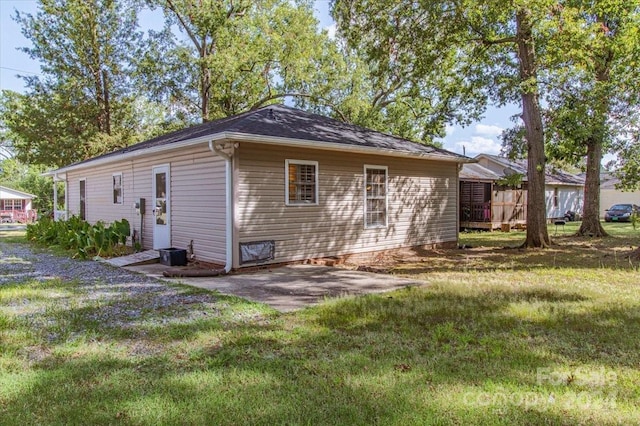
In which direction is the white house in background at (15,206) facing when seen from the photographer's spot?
facing the viewer

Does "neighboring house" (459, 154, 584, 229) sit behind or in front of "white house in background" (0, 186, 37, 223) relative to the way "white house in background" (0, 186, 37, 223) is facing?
in front

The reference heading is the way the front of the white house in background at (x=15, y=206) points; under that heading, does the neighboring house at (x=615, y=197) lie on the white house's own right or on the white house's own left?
on the white house's own left

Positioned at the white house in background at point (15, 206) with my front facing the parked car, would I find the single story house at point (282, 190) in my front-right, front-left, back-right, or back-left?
front-right

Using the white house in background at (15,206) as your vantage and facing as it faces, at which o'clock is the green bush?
The green bush is roughly at 12 o'clock from the white house in background.

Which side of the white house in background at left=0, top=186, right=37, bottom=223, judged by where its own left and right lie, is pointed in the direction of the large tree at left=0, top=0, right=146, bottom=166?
front

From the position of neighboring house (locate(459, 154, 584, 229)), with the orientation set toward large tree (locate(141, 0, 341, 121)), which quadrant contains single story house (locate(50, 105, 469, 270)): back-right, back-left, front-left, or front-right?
front-left

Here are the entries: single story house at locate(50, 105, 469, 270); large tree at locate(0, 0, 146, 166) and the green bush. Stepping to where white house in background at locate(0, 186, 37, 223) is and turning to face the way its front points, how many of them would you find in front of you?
3

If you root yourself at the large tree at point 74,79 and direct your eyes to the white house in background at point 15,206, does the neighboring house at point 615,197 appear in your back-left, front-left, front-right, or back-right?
back-right

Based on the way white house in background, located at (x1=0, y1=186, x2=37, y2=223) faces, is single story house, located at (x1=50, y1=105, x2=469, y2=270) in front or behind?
in front

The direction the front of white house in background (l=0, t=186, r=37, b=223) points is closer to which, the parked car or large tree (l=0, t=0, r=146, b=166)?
the large tree

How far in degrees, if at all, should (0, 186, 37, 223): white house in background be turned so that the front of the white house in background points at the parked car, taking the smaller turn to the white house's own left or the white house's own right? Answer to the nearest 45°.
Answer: approximately 45° to the white house's own left
